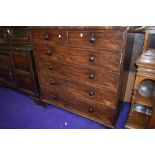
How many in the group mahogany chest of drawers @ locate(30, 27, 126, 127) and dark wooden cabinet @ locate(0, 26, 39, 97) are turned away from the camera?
0

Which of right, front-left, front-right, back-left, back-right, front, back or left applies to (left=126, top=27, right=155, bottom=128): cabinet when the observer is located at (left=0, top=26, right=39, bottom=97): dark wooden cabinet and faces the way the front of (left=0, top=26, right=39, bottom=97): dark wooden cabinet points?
left

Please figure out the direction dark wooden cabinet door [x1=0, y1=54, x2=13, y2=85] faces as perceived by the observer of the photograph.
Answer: facing the viewer and to the left of the viewer

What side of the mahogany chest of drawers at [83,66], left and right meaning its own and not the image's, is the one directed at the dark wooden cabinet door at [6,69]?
right

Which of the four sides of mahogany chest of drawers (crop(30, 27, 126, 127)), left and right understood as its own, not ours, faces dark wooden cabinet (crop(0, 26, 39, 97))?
right

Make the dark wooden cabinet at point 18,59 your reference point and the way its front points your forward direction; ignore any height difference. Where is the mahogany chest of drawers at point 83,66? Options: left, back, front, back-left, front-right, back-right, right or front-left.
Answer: left

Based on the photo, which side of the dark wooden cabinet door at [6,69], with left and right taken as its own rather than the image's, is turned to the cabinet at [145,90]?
left
